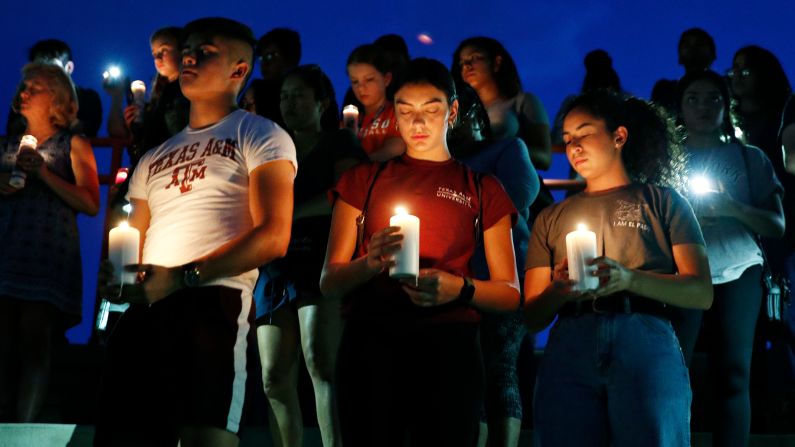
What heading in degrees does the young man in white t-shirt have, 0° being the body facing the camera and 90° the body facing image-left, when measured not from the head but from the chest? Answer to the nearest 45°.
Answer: approximately 45°
